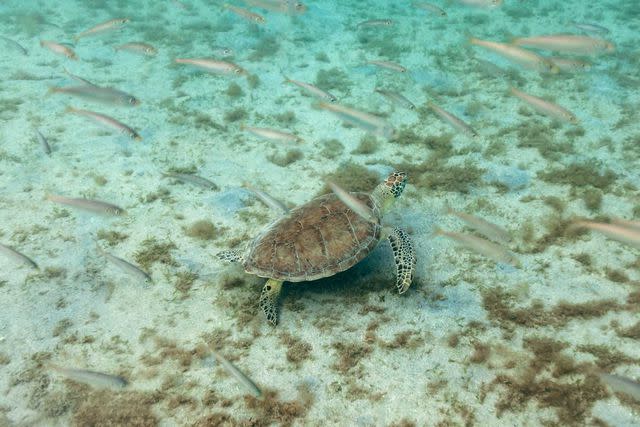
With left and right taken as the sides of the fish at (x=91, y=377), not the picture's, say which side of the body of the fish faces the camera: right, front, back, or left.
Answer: right

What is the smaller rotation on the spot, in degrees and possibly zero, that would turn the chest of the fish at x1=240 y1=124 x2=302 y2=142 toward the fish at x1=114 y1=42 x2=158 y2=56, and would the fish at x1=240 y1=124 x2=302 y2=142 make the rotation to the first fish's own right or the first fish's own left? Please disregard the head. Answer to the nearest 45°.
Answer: approximately 135° to the first fish's own left

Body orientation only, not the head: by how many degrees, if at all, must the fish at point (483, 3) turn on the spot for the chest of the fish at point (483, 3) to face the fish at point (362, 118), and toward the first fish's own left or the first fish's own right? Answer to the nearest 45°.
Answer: approximately 90° to the first fish's own right

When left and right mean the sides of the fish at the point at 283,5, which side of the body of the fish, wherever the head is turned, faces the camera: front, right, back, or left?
right

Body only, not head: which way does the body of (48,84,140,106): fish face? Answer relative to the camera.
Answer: to the viewer's right

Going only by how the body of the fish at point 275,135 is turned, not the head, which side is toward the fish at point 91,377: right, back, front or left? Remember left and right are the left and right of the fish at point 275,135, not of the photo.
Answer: right

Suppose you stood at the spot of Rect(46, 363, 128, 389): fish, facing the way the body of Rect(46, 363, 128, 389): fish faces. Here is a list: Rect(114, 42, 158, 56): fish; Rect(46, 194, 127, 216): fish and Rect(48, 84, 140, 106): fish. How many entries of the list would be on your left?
3

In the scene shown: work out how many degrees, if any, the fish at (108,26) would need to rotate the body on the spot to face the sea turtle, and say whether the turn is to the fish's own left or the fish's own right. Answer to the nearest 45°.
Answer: approximately 90° to the fish's own right

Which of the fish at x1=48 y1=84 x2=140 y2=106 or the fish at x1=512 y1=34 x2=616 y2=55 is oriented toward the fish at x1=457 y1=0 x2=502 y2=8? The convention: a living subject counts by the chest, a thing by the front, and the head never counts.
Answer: the fish at x1=48 y1=84 x2=140 y2=106

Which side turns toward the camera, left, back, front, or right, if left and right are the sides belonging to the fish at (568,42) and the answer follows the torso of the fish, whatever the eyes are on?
right

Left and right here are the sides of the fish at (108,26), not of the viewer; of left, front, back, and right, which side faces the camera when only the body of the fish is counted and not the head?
right

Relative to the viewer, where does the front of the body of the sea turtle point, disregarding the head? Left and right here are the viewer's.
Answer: facing away from the viewer and to the right of the viewer

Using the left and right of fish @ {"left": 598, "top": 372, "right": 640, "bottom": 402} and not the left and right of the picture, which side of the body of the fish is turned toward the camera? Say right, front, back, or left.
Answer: right

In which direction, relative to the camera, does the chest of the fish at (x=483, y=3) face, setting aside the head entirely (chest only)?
to the viewer's right
